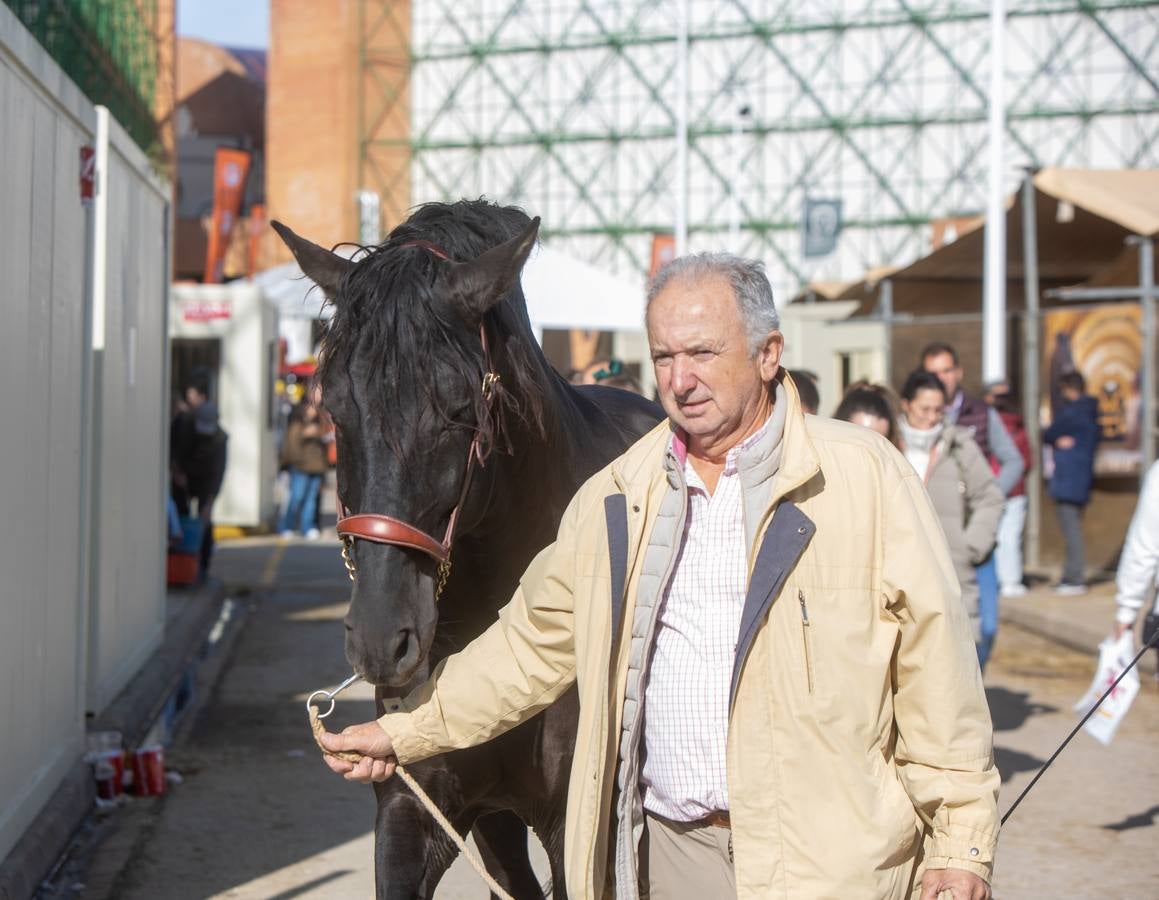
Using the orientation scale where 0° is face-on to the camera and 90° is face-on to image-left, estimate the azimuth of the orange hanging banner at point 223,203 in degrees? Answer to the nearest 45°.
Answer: approximately 0°

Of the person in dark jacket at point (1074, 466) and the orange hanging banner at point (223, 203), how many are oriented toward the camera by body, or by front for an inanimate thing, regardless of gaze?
1

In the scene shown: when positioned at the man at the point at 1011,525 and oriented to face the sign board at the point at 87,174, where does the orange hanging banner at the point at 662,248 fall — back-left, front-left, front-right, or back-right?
back-right

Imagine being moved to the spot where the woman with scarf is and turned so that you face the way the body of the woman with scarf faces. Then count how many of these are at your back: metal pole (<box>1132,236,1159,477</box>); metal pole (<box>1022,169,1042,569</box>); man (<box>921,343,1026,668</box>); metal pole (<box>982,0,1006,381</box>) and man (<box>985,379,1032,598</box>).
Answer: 5

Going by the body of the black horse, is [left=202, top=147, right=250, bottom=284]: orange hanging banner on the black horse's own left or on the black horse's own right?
on the black horse's own right

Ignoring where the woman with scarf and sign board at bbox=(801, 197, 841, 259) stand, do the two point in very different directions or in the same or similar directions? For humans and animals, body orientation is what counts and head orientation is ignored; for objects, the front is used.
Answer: same or similar directions

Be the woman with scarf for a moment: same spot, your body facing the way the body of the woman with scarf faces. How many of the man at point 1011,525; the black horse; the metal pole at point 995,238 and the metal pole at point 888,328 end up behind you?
3

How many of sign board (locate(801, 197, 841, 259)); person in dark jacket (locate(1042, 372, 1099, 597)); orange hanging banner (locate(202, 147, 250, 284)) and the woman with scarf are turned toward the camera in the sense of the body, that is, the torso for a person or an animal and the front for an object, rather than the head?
3

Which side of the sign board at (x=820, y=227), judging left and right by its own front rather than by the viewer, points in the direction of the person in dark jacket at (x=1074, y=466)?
front
